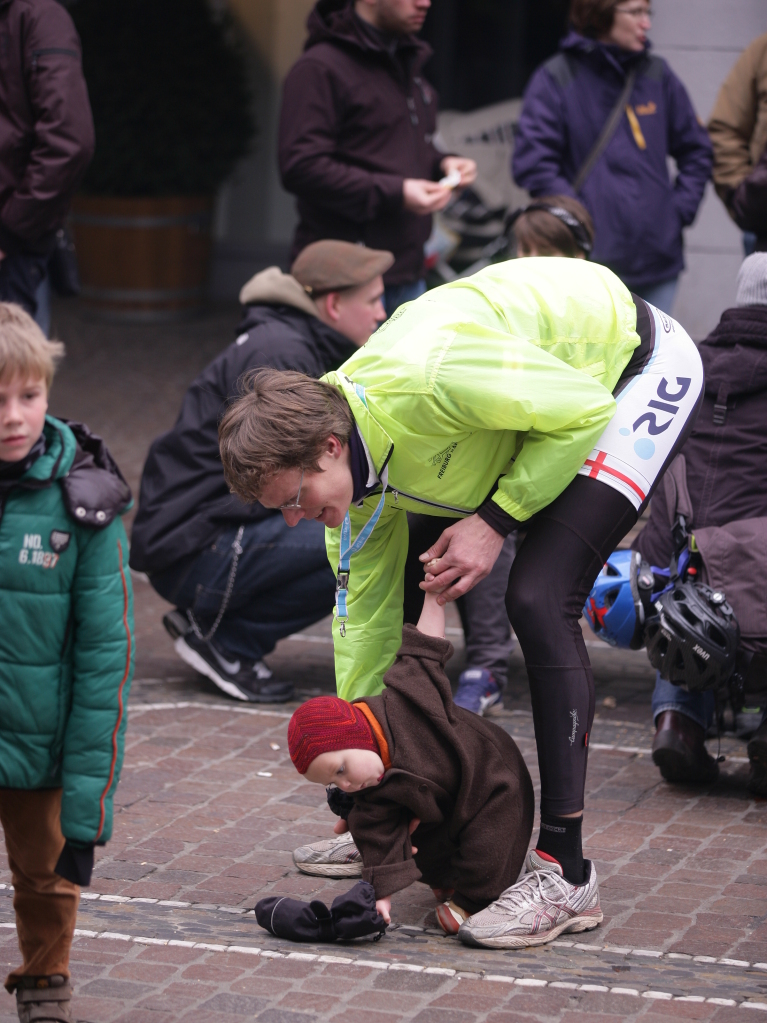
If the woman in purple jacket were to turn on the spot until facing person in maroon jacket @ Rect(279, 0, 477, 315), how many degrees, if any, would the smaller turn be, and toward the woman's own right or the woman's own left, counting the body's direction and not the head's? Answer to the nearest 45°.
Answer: approximately 135° to the woman's own right

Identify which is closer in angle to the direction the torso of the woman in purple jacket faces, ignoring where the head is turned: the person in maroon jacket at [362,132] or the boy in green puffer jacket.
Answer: the boy in green puffer jacket

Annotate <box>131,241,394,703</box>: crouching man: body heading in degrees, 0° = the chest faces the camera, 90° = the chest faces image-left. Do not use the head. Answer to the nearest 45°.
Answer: approximately 270°

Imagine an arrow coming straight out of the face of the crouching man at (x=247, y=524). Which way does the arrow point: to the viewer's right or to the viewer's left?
to the viewer's right

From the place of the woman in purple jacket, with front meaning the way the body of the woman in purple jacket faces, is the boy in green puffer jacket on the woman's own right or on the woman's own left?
on the woman's own right

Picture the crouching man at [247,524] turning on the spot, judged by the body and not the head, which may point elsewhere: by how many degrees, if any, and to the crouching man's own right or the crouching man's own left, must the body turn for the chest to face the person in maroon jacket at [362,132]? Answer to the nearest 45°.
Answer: approximately 90° to the crouching man's own left
